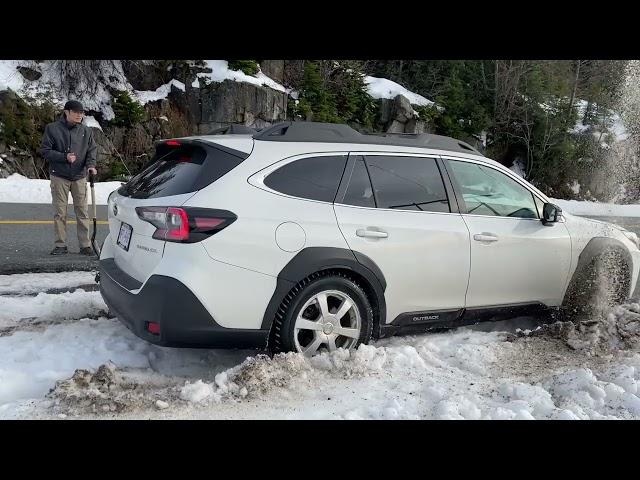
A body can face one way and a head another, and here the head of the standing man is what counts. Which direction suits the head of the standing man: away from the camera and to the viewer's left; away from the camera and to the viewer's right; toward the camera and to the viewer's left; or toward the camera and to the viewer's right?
toward the camera and to the viewer's right

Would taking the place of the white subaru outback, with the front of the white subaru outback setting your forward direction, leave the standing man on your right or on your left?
on your left

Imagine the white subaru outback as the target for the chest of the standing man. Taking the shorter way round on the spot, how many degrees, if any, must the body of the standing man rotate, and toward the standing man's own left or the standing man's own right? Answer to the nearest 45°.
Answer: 0° — they already face it

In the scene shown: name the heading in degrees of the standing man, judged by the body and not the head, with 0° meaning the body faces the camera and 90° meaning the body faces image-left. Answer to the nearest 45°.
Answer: approximately 0°

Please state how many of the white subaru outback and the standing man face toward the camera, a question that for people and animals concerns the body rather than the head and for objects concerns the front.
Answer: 1

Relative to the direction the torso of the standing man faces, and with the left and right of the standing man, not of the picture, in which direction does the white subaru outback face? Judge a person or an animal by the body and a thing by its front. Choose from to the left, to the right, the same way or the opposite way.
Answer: to the left

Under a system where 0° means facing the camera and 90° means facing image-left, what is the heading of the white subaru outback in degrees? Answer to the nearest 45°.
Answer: approximately 225°
